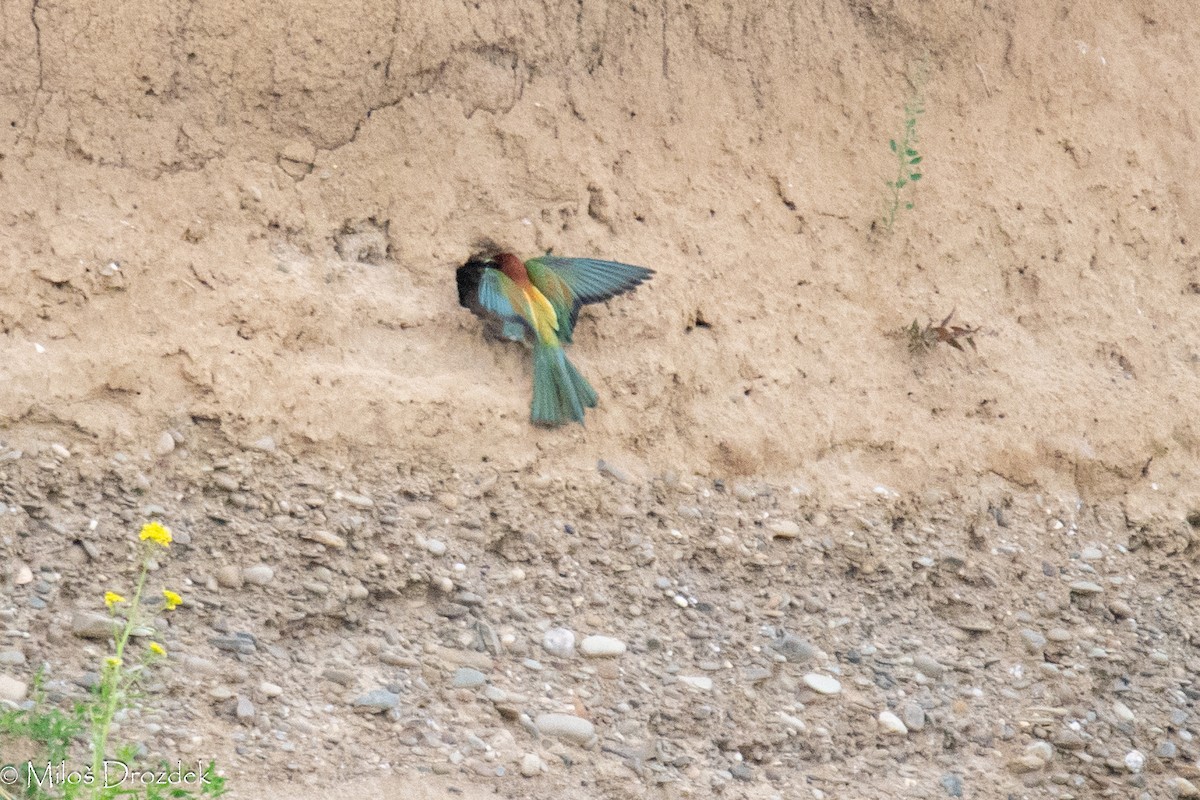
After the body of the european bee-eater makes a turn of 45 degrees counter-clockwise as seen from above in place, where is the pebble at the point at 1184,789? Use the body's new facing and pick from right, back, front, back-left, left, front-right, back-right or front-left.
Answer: back

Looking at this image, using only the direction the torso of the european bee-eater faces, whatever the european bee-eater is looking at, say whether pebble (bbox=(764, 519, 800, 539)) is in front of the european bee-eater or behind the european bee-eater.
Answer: behind

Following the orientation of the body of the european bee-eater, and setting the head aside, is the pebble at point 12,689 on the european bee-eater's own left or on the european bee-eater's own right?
on the european bee-eater's own left

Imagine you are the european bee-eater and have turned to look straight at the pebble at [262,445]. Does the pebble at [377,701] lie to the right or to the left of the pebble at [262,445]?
left

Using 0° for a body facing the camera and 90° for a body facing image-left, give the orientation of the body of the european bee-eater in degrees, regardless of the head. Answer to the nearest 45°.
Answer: approximately 135°

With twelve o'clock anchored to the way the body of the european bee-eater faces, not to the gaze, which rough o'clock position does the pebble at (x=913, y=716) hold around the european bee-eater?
The pebble is roughly at 5 o'clock from the european bee-eater.

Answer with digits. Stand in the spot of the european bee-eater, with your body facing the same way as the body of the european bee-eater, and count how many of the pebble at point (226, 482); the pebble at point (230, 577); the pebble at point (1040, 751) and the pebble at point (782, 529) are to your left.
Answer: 2

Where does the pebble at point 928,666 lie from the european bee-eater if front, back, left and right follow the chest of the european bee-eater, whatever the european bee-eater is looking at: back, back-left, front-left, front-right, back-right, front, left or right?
back-right

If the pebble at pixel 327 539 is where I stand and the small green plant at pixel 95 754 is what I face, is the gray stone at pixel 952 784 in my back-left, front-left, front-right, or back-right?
back-left

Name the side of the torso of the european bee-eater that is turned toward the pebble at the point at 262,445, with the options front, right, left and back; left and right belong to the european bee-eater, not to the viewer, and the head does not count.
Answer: left

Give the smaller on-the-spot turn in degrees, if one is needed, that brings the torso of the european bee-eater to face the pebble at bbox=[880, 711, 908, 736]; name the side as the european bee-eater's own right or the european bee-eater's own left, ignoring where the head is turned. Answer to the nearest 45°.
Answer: approximately 180°

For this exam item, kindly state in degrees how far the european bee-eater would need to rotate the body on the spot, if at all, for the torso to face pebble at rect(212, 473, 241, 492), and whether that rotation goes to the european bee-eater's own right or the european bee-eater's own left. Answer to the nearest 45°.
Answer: approximately 90° to the european bee-eater's own left

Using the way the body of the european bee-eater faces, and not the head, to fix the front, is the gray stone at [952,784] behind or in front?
behind

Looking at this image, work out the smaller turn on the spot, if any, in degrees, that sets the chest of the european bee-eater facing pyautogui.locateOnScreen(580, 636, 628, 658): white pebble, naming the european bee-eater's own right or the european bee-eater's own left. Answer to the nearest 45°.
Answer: approximately 180°

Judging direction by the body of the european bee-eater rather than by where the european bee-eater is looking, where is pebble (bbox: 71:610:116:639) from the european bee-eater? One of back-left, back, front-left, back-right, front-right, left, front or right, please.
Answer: left

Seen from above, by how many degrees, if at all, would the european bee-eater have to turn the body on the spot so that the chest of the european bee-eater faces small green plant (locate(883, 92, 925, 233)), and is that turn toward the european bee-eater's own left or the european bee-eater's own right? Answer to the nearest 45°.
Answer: approximately 90° to the european bee-eater's own right

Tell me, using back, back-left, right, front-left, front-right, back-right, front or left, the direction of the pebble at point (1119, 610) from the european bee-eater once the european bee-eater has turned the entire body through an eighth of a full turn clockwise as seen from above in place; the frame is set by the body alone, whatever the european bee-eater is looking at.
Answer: right
